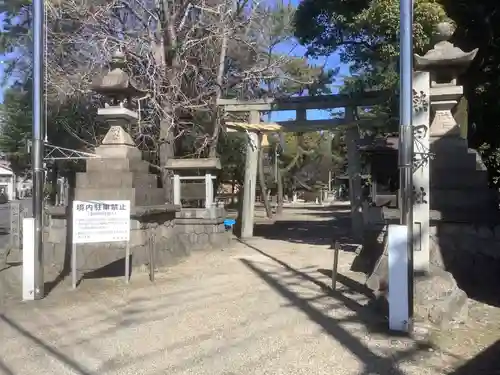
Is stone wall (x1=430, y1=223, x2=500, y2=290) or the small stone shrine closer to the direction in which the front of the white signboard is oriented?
the stone wall

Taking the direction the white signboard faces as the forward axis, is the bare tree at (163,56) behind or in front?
behind

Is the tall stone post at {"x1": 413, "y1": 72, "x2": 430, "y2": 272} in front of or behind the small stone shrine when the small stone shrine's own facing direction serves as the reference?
in front

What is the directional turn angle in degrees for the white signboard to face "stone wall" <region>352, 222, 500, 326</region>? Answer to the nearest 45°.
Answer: approximately 90° to its left

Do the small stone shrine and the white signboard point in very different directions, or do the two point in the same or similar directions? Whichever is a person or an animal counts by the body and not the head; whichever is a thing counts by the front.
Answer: same or similar directions

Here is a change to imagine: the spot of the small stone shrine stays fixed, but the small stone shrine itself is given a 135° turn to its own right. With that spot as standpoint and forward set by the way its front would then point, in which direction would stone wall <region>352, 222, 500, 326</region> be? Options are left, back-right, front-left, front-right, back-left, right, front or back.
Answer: back

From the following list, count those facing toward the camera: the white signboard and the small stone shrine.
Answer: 2

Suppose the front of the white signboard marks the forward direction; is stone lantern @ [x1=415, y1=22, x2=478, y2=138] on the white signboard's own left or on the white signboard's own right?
on the white signboard's own left

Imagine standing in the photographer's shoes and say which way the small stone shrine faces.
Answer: facing the viewer

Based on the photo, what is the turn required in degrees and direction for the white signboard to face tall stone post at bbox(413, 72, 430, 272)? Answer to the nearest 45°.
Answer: approximately 45° to its left

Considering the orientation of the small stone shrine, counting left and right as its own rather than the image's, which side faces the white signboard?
front

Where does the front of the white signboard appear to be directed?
toward the camera
